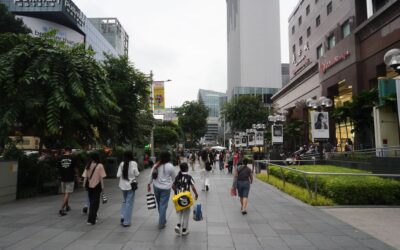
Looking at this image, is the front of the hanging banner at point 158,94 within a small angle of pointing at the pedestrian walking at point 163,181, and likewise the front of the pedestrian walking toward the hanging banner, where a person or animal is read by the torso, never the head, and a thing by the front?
yes

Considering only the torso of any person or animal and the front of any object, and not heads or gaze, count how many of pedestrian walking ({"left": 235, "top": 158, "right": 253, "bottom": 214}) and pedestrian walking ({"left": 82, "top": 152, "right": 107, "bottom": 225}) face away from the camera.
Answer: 2

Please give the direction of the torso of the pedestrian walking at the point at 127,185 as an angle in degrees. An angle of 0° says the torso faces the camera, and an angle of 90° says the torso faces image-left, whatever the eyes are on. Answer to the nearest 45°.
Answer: approximately 180°

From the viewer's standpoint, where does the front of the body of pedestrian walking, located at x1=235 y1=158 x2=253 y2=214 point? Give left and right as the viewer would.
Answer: facing away from the viewer

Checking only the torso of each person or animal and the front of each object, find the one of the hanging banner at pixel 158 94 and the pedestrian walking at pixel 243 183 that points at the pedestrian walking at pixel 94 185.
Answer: the hanging banner

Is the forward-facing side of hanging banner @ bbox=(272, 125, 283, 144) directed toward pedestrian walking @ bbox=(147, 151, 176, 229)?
yes

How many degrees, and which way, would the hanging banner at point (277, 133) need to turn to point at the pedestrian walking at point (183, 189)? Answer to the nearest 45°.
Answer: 0° — it already faces them

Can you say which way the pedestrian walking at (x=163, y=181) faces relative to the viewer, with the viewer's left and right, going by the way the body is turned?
facing away from the viewer

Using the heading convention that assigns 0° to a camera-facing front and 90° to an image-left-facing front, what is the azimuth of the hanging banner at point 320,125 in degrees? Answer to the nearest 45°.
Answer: approximately 0°

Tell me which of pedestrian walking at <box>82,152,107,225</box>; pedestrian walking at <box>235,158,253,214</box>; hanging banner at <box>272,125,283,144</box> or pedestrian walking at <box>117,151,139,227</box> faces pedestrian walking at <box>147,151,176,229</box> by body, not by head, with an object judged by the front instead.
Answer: the hanging banner
